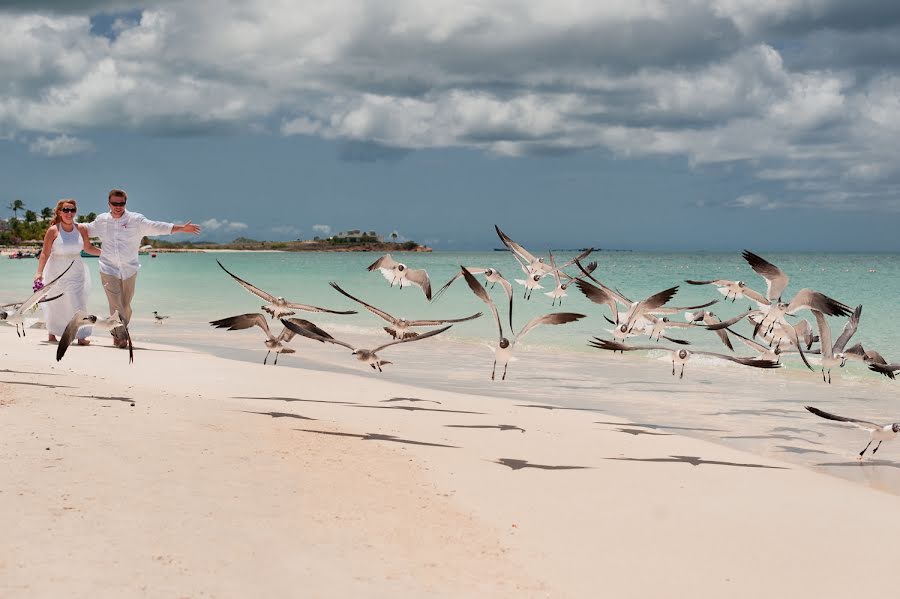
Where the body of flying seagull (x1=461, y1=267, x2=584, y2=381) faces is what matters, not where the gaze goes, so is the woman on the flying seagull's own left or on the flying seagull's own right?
on the flying seagull's own right

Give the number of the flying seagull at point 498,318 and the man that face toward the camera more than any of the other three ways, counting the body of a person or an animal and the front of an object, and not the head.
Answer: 2

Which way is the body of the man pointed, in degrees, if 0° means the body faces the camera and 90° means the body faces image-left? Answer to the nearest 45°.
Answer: approximately 0°

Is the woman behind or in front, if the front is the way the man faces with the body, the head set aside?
behind

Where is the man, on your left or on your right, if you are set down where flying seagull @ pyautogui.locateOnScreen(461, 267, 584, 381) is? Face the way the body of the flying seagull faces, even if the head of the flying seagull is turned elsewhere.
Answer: on your right

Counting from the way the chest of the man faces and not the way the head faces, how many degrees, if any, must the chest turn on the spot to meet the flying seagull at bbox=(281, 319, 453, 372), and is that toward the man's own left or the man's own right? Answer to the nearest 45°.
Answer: approximately 45° to the man's own left

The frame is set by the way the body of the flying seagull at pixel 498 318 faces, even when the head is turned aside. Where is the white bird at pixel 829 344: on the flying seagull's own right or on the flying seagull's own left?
on the flying seagull's own left

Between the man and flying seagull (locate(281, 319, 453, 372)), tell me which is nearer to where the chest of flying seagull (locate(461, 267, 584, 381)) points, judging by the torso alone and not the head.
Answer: the flying seagull
